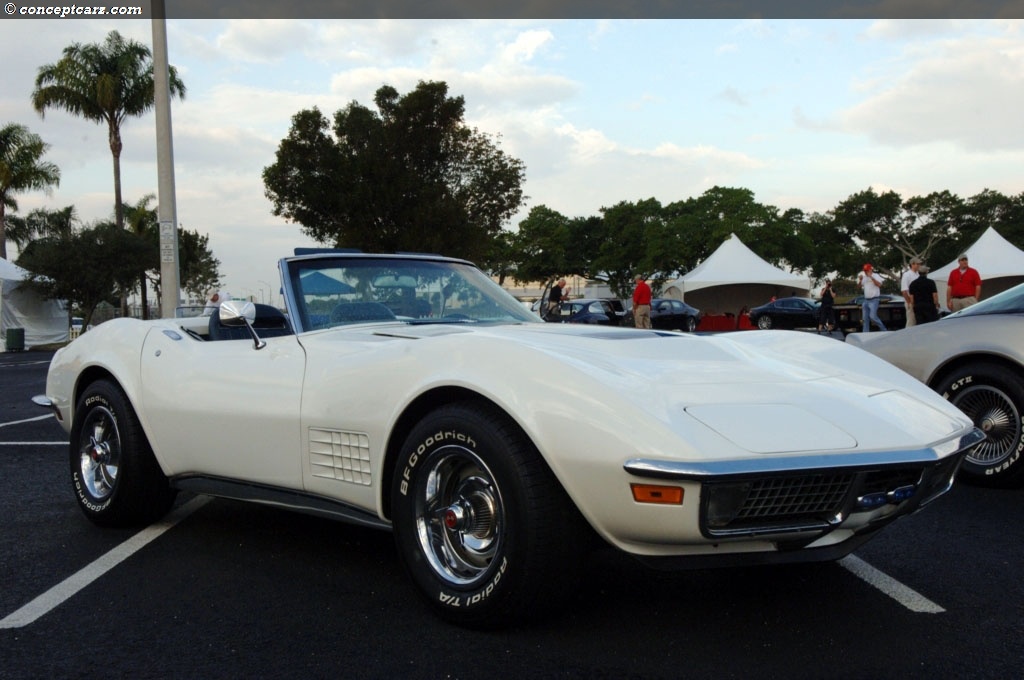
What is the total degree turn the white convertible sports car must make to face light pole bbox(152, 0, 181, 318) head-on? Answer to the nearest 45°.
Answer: approximately 180°

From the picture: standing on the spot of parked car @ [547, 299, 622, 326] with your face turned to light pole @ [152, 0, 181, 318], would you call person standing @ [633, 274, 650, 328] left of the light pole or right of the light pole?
left

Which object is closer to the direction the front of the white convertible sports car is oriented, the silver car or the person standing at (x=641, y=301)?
the silver car

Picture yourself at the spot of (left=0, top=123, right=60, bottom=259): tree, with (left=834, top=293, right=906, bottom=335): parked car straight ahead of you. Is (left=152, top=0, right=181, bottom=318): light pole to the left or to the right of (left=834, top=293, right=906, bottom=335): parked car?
right

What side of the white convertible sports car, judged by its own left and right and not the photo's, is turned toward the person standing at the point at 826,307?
left

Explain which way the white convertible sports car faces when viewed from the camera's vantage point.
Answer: facing the viewer and to the right of the viewer

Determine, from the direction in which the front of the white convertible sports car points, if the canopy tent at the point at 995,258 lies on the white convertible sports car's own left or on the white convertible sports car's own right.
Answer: on the white convertible sports car's own left

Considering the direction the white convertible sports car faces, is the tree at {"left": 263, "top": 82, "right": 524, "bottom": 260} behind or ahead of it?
behind

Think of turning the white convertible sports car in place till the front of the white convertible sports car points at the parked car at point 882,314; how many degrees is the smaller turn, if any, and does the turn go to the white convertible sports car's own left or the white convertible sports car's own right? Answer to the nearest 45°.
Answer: approximately 90° to the white convertible sports car's own left
